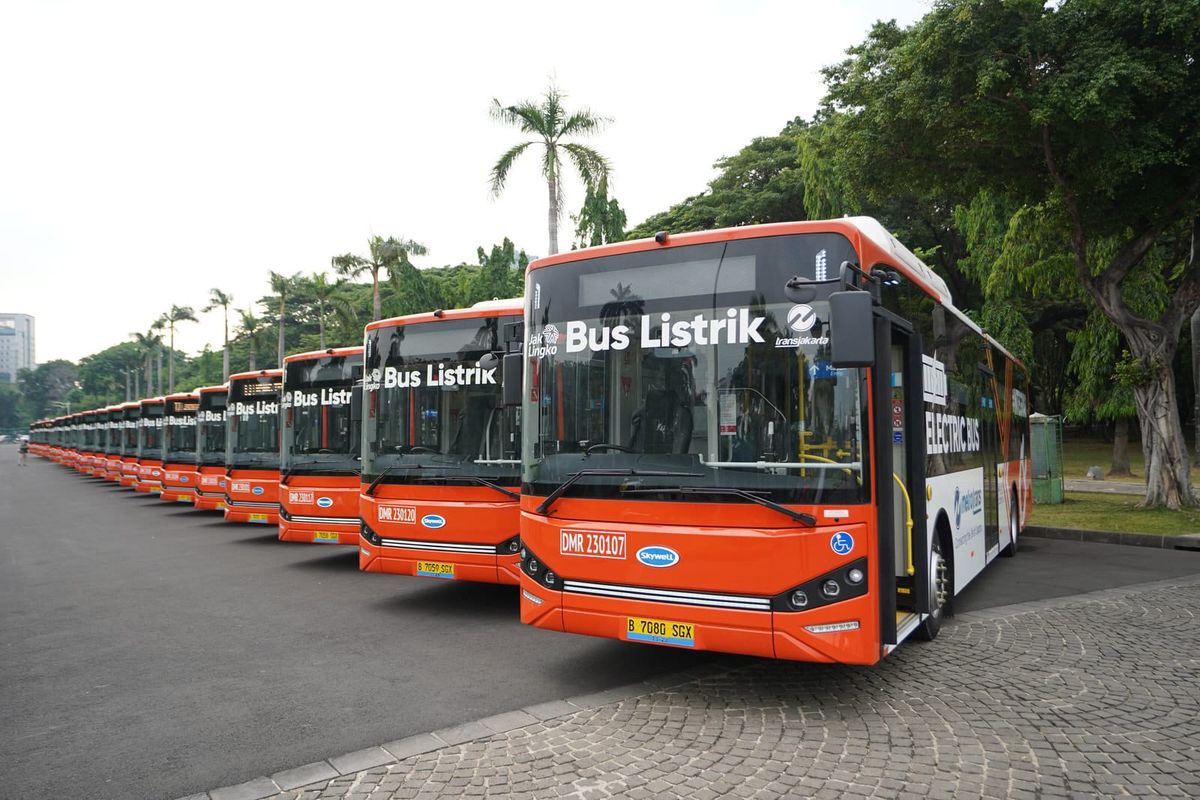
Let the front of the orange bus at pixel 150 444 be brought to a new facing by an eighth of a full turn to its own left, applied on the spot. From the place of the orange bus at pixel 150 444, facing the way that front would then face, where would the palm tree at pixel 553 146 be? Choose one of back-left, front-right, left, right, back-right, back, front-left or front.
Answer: front-left

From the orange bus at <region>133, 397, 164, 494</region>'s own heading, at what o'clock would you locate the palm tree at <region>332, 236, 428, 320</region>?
The palm tree is roughly at 6 o'clock from the orange bus.

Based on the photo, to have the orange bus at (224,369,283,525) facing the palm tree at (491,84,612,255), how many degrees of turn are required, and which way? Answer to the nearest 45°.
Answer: approximately 180°

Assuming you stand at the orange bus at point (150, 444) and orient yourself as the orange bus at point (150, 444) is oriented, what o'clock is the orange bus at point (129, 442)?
the orange bus at point (129, 442) is roughly at 4 o'clock from the orange bus at point (150, 444).

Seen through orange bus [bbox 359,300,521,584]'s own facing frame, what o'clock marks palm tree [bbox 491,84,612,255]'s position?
The palm tree is roughly at 5 o'clock from the orange bus.

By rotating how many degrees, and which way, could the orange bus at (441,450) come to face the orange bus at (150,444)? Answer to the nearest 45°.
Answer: approximately 90° to its right

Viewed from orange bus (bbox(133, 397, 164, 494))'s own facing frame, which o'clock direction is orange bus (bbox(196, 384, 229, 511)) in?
orange bus (bbox(196, 384, 229, 511)) is roughly at 10 o'clock from orange bus (bbox(133, 397, 164, 494)).

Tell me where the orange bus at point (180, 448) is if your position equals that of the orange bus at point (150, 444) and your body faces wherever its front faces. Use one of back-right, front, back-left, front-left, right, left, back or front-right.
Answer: front-left

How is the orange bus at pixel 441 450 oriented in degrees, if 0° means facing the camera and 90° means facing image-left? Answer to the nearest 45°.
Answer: approximately 45°

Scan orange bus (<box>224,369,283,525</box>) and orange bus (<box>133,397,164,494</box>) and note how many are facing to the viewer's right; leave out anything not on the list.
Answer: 0

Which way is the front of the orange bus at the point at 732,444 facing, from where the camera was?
facing the viewer and to the left of the viewer
